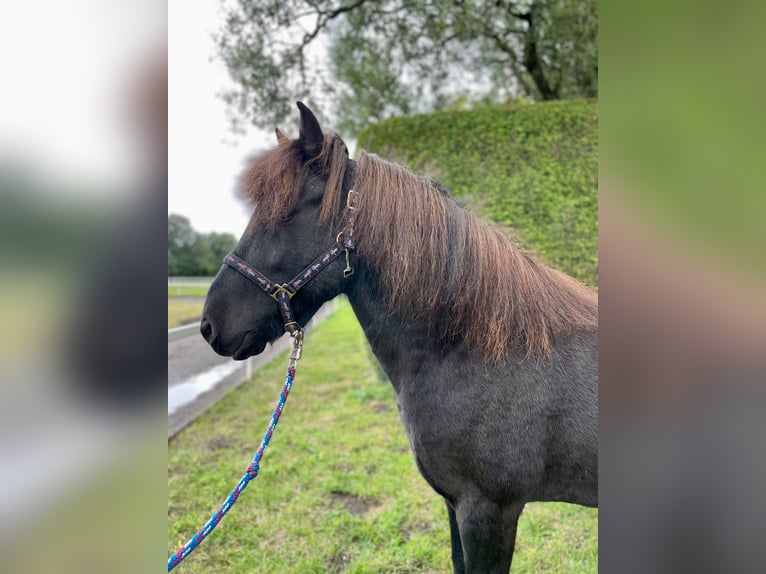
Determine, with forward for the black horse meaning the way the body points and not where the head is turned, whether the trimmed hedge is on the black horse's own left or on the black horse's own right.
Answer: on the black horse's own right

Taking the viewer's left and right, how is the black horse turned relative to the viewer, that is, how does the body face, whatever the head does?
facing to the left of the viewer
